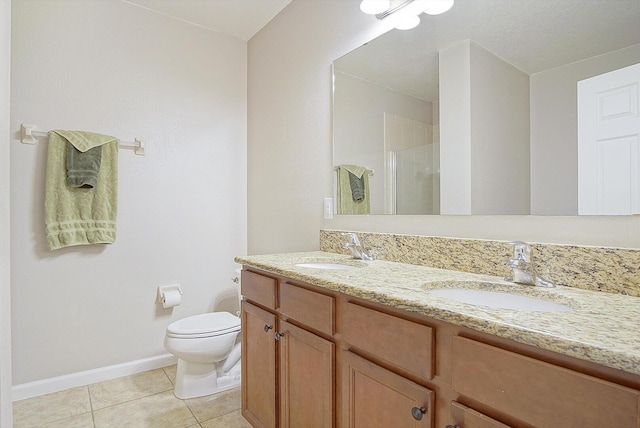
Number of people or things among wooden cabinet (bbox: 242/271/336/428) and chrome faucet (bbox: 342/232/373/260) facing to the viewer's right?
0

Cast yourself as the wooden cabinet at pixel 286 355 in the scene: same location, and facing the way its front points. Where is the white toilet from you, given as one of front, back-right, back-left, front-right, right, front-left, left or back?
right

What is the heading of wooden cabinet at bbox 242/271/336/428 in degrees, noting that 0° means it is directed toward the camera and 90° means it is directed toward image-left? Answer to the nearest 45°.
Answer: approximately 45°

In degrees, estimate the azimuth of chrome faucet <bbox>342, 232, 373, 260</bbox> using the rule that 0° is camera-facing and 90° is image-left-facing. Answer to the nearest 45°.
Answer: approximately 45°

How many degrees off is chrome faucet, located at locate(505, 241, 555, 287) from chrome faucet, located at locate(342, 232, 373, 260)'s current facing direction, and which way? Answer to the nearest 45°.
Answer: approximately 90° to its left

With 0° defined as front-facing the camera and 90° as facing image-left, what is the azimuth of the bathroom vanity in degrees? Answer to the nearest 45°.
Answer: approximately 45°

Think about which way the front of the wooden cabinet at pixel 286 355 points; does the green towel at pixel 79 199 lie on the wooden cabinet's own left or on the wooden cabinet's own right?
on the wooden cabinet's own right

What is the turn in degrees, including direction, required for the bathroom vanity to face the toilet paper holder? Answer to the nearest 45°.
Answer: approximately 90° to its right
